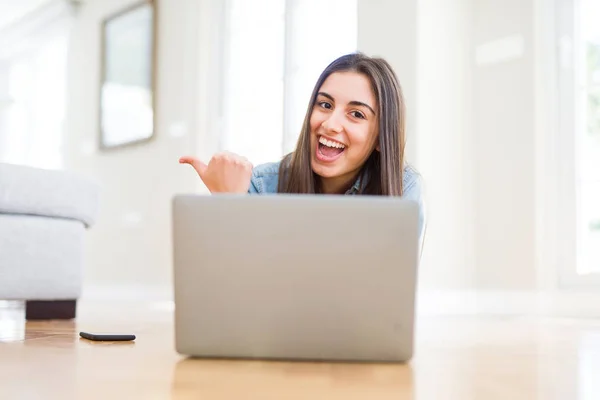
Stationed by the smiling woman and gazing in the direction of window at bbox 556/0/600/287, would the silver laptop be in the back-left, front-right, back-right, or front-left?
back-right

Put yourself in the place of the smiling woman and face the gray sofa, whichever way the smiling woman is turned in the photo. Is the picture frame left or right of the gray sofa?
right

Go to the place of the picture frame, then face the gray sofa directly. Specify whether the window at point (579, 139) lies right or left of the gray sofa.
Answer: left

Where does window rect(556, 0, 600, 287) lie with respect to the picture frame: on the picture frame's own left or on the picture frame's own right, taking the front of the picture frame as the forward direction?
on the picture frame's own left

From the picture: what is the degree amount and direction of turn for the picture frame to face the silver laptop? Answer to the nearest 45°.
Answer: approximately 45° to its left

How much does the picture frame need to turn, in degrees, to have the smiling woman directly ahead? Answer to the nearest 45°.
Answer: approximately 45° to its left
